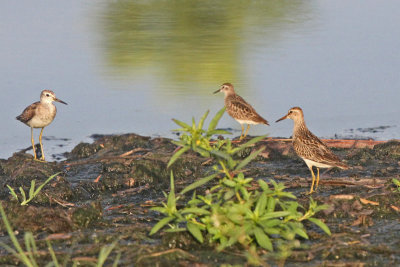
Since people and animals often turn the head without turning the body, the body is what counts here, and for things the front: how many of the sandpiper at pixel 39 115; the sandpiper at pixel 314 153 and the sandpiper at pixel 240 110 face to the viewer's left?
2

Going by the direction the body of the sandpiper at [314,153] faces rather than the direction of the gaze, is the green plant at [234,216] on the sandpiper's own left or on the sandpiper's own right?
on the sandpiper's own left

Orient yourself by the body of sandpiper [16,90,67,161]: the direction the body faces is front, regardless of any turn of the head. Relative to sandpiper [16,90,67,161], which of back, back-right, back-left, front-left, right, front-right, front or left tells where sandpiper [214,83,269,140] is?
front-left

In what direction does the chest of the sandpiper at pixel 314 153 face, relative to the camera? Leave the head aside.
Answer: to the viewer's left

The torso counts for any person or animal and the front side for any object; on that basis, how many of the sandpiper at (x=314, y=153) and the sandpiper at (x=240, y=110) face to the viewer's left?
2

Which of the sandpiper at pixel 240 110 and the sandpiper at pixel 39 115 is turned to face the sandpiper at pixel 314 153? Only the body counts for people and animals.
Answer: the sandpiper at pixel 39 115

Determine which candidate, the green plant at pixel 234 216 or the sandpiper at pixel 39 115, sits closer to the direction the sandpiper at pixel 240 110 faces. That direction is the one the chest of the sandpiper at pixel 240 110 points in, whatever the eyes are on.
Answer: the sandpiper

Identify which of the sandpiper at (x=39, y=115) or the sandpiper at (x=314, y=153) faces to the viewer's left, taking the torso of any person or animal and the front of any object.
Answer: the sandpiper at (x=314, y=153)

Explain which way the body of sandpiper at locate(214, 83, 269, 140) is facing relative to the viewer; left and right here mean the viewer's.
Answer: facing to the left of the viewer
